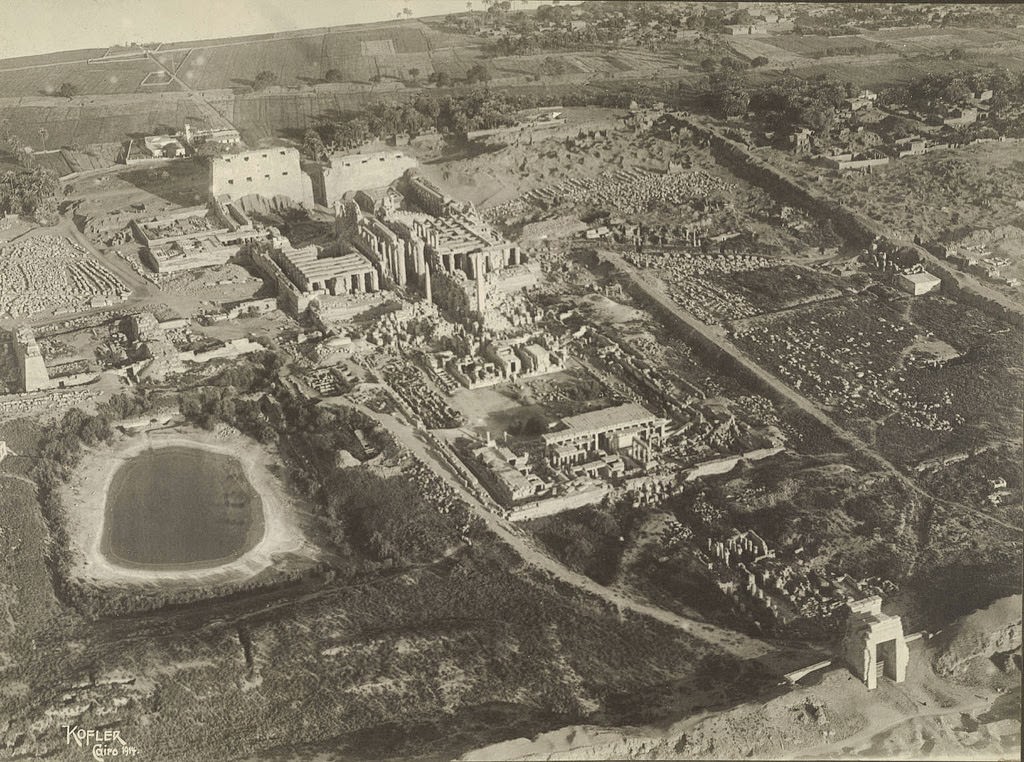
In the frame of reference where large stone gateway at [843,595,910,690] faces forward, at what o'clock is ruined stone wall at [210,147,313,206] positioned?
The ruined stone wall is roughly at 6 o'clock from the large stone gateway.

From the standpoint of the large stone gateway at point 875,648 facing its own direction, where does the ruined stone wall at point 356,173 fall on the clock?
The ruined stone wall is roughly at 6 o'clock from the large stone gateway.

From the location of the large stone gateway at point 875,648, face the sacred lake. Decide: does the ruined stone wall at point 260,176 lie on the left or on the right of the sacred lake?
right

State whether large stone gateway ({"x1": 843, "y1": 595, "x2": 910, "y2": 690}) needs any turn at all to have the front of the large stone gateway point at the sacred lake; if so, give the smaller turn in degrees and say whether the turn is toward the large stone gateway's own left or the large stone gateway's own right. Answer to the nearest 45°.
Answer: approximately 135° to the large stone gateway's own right

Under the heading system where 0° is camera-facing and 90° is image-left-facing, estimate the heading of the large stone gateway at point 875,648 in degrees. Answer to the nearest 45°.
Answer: approximately 315°
